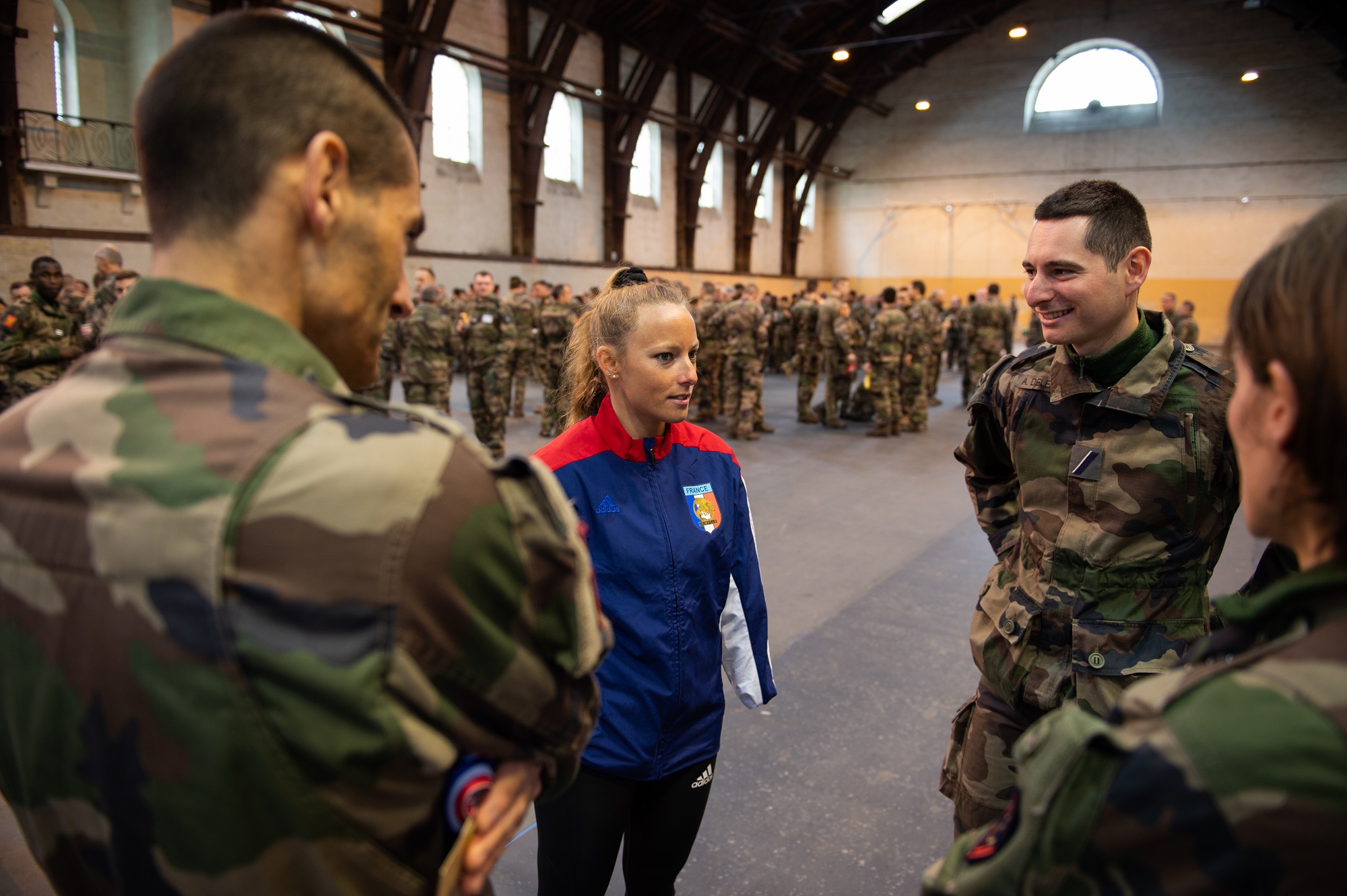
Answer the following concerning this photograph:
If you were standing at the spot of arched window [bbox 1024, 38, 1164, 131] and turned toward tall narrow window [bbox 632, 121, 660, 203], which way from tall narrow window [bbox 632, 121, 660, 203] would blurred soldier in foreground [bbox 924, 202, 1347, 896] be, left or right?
left

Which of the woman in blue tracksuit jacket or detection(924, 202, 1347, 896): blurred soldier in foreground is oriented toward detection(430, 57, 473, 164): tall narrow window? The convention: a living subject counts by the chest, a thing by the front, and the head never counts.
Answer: the blurred soldier in foreground

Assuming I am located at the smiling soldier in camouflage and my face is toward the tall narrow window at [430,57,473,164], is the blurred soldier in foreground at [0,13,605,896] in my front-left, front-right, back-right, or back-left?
back-left

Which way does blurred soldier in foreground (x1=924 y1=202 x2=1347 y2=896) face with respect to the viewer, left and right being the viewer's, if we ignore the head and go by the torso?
facing away from the viewer and to the left of the viewer

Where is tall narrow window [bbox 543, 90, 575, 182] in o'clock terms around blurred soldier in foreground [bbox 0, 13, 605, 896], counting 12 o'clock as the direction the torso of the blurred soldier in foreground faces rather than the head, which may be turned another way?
The tall narrow window is roughly at 11 o'clock from the blurred soldier in foreground.

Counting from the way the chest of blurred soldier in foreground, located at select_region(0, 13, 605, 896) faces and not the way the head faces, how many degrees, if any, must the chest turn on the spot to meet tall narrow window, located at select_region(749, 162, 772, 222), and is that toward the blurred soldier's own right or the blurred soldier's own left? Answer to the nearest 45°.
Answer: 0° — they already face it

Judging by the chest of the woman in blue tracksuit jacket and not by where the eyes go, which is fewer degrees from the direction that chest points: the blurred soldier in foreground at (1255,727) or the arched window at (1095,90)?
the blurred soldier in foreground

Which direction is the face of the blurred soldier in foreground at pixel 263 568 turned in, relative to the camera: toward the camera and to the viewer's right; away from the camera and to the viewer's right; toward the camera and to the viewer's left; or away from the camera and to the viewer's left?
away from the camera and to the viewer's right

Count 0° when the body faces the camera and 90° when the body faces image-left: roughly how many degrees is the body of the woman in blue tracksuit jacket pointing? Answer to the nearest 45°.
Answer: approximately 0°

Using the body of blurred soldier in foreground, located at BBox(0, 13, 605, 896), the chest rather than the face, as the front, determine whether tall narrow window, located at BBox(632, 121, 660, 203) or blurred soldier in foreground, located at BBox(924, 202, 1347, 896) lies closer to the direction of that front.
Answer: the tall narrow window

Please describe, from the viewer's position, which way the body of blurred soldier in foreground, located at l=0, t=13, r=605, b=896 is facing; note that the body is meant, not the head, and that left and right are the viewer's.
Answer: facing away from the viewer and to the right of the viewer

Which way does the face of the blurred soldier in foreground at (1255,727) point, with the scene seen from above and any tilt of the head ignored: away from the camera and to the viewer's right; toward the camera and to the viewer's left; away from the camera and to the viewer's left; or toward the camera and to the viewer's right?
away from the camera and to the viewer's left

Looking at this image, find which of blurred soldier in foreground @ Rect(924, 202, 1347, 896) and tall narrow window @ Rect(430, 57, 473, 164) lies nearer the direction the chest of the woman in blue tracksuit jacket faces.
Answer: the blurred soldier in foreground
